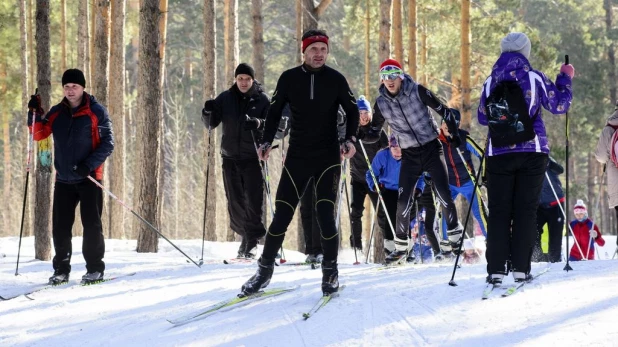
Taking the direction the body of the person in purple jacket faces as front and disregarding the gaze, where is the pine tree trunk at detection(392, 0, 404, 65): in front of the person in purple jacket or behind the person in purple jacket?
in front

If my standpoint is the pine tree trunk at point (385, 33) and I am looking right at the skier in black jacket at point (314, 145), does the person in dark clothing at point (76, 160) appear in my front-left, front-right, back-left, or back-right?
front-right

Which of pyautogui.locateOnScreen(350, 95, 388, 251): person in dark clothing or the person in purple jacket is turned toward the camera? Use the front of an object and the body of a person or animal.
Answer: the person in dark clothing

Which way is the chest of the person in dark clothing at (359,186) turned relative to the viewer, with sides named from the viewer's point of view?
facing the viewer

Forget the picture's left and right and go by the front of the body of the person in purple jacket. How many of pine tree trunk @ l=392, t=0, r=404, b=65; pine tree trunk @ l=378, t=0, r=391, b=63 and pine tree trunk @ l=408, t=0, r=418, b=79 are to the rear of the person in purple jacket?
0

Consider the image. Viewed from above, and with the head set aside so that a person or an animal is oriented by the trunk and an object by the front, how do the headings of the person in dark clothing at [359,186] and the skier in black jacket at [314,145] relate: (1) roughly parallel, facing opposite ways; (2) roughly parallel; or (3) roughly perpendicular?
roughly parallel

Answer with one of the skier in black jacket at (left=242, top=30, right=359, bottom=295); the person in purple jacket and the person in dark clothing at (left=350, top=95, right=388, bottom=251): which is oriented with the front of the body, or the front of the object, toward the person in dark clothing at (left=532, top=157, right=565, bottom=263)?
the person in purple jacket

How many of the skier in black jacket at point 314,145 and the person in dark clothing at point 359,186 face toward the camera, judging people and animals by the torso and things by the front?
2

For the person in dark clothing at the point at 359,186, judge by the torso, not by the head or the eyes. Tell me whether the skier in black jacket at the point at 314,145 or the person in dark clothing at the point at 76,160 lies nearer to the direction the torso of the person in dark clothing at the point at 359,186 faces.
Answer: the skier in black jacket

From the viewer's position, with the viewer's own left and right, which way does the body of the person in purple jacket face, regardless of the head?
facing away from the viewer

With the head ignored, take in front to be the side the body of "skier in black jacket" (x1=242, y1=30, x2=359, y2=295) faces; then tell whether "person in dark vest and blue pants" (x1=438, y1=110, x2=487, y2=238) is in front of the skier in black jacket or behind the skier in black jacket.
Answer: behind

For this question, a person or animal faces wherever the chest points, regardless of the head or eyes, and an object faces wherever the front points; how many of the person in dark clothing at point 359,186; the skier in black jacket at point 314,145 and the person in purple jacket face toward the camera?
2

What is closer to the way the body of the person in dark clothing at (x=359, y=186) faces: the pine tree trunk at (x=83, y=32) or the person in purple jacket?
the person in purple jacket

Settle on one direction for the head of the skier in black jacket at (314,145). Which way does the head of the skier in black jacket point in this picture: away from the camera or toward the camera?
toward the camera

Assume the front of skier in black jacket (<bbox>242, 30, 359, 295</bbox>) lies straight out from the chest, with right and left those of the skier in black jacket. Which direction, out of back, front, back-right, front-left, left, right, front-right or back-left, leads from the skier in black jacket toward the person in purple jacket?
left

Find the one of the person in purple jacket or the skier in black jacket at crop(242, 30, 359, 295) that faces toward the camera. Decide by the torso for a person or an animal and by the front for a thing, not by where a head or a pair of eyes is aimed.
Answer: the skier in black jacket

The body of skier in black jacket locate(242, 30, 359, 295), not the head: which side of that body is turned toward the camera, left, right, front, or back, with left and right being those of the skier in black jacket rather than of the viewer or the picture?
front

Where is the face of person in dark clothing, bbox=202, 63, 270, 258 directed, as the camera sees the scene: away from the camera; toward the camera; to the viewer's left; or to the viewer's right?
toward the camera

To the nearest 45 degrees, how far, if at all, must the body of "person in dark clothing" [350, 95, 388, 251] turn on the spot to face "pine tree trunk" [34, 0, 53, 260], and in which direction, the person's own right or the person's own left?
approximately 90° to the person's own right
